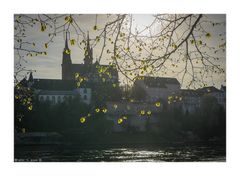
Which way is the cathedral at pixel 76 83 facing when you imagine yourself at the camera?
facing away from the viewer and to the left of the viewer
